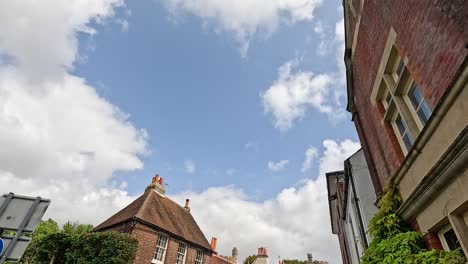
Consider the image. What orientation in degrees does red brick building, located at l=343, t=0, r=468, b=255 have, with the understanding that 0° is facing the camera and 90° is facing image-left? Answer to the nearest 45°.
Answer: approximately 45°
